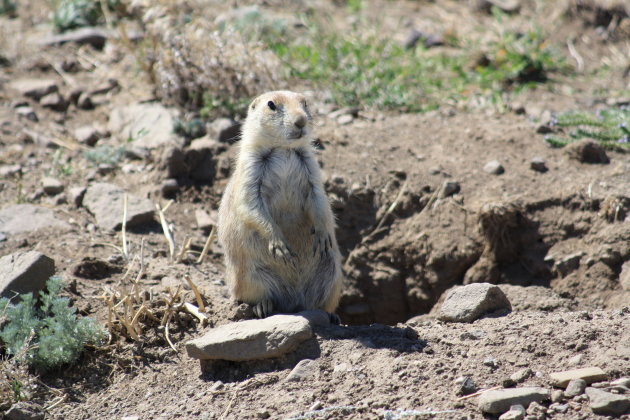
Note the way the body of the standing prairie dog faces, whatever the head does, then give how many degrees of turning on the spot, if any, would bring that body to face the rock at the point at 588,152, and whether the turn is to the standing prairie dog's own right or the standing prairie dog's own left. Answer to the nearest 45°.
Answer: approximately 90° to the standing prairie dog's own left

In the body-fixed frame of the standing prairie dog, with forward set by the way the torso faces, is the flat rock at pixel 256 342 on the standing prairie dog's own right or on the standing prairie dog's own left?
on the standing prairie dog's own right

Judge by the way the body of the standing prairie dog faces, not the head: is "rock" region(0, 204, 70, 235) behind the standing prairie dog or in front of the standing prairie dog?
behind

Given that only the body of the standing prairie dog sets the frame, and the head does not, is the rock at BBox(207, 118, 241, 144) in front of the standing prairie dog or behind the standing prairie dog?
behind

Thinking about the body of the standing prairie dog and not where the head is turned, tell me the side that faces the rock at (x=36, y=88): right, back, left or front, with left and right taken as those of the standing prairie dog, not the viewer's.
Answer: back

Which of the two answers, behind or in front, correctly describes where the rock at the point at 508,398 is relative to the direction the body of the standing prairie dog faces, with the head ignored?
in front

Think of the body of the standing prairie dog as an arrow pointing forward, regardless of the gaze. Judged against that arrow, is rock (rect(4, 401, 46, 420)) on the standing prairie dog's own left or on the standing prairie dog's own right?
on the standing prairie dog's own right

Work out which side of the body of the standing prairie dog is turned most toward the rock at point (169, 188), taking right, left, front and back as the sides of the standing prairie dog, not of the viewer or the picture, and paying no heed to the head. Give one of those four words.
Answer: back

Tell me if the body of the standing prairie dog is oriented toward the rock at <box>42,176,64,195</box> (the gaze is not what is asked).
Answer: no

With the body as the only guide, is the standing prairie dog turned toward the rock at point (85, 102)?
no

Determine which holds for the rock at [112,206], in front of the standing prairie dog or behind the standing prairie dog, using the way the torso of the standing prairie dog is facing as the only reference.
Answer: behind

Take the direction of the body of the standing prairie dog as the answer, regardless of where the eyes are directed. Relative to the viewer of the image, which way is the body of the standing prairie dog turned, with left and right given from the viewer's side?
facing the viewer and to the right of the viewer

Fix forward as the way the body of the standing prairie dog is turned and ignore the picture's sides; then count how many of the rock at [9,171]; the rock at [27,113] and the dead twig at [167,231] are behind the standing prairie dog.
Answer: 3
